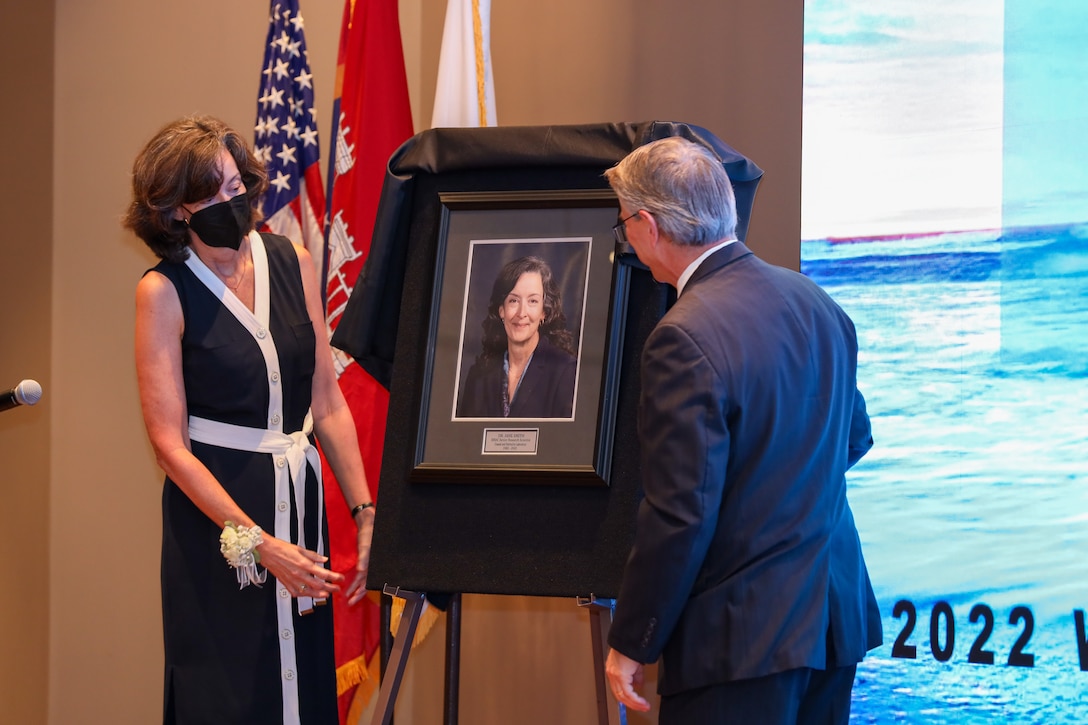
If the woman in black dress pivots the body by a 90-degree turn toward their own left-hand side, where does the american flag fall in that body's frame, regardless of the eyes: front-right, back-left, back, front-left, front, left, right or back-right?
front-left

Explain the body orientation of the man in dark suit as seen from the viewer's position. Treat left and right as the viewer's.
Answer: facing away from the viewer and to the left of the viewer

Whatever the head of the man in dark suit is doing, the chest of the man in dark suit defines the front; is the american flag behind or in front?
in front

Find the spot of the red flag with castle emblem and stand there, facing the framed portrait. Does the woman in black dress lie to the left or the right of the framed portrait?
right

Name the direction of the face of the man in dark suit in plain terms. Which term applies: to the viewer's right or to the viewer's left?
to the viewer's left

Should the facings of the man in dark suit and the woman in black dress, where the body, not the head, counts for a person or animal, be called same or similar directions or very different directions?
very different directions

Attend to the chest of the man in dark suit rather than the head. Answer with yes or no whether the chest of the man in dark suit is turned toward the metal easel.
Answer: yes

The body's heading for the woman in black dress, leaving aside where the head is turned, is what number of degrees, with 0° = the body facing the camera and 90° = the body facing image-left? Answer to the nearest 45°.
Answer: approximately 315°

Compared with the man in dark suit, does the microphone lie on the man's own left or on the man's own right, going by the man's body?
on the man's own left

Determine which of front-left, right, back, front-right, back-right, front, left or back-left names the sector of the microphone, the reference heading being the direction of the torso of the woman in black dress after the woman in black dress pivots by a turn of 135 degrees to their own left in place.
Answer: back-left
